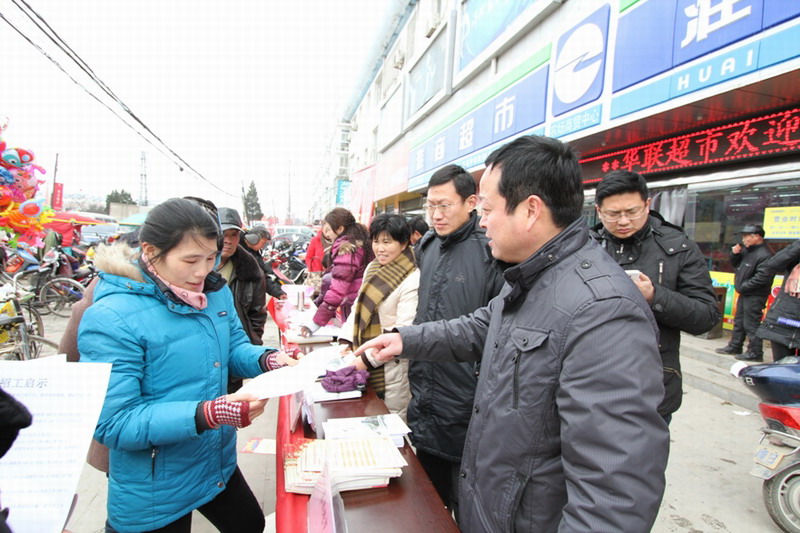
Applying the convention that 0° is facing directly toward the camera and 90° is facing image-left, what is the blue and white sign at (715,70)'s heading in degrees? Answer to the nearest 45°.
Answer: approximately 45°

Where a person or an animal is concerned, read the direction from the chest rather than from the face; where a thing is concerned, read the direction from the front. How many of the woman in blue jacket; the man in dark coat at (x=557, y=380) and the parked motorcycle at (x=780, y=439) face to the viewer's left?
1

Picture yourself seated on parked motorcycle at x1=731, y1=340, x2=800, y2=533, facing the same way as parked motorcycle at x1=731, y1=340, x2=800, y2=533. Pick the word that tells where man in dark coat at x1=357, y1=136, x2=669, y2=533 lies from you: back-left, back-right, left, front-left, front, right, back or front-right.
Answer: back-right

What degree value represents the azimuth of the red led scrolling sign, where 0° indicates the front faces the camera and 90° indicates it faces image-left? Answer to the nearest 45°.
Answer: approximately 45°

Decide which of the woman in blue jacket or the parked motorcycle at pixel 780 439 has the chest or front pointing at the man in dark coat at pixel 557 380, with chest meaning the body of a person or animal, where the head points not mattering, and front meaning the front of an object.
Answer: the woman in blue jacket

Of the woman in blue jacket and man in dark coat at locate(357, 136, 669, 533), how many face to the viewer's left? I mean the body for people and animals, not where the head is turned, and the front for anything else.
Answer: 1

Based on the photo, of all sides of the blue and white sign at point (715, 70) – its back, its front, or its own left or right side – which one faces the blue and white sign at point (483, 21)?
right

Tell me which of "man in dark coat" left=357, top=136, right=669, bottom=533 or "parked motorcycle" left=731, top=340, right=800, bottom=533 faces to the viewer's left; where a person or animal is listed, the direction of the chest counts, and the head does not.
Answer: the man in dark coat

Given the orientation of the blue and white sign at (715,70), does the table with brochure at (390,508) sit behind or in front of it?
in front

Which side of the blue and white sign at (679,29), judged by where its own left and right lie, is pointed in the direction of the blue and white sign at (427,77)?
right

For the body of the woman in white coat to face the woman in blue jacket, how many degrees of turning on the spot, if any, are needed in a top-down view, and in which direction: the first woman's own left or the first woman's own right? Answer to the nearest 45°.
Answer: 0° — they already face them

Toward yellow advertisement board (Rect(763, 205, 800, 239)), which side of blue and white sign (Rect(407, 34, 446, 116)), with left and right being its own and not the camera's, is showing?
left

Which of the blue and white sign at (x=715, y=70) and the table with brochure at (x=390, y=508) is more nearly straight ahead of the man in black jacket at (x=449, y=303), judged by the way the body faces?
the table with brochure
